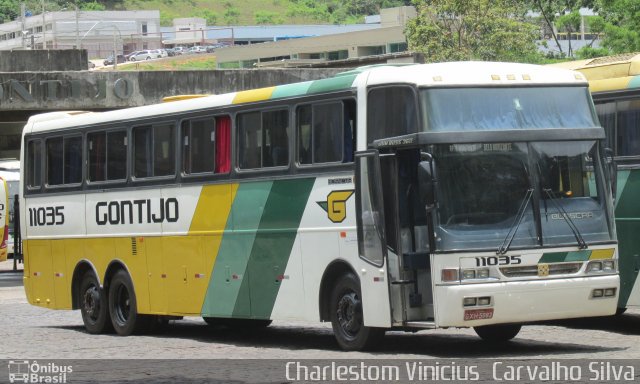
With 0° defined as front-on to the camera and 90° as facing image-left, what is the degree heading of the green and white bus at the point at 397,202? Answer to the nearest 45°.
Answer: approximately 315°

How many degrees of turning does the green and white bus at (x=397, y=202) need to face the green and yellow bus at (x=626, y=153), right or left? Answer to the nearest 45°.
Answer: approximately 90° to its left

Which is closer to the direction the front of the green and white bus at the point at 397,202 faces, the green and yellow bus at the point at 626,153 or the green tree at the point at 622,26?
the green and yellow bus

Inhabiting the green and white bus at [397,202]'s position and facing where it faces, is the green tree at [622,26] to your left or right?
on your left
